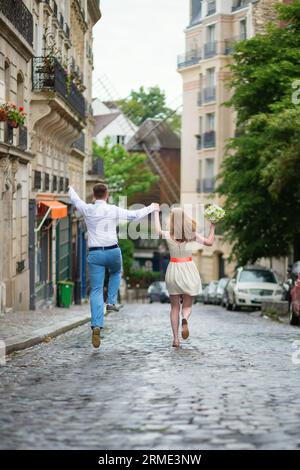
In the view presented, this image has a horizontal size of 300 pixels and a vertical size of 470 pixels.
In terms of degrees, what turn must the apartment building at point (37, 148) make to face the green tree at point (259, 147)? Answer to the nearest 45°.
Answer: approximately 45° to its left

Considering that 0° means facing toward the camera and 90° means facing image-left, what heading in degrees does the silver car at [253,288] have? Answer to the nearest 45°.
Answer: approximately 0°

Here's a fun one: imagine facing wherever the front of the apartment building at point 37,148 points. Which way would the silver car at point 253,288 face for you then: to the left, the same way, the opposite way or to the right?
to the right

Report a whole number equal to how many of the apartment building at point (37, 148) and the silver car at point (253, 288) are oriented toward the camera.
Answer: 1

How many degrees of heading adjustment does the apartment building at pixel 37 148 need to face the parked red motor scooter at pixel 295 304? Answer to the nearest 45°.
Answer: approximately 45° to its right

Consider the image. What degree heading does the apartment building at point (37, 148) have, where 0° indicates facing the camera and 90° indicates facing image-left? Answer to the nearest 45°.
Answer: approximately 270°

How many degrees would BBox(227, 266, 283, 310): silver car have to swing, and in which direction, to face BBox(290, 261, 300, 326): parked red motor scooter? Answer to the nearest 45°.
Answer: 0° — it already faces it
